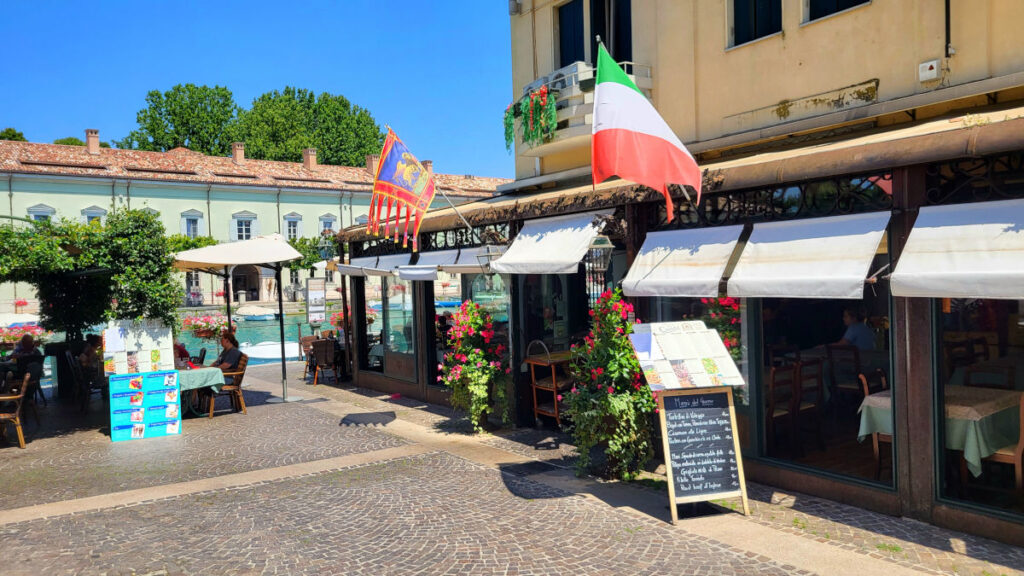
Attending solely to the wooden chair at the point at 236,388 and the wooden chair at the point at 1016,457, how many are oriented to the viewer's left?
2

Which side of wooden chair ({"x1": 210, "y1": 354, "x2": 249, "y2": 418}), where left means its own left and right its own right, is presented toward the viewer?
left

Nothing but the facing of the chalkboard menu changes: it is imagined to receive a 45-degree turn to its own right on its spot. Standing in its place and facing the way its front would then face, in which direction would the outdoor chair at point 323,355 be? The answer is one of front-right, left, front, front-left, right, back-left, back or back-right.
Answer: right

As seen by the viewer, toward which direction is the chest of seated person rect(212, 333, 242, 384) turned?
to the viewer's left

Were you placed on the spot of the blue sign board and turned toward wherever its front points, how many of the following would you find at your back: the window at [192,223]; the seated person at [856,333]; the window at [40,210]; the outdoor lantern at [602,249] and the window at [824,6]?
2

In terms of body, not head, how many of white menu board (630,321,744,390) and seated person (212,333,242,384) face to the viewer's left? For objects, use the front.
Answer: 1

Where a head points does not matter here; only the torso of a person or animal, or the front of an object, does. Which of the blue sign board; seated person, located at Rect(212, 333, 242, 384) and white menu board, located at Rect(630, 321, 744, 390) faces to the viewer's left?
the seated person

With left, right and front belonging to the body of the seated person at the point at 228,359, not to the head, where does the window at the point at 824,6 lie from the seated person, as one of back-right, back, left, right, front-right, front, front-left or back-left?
back-left

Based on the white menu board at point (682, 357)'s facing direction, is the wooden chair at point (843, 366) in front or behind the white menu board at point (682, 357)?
behind

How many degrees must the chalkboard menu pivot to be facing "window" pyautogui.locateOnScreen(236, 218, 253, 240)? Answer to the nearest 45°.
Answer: approximately 135° to its right

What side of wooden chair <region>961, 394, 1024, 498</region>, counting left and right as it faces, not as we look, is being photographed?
left
